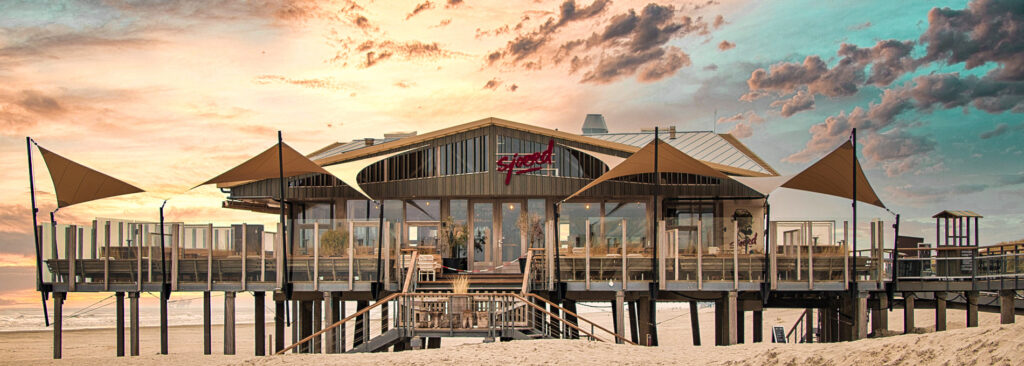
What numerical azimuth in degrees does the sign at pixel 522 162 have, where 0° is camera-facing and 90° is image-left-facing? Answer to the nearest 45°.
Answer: approximately 0°

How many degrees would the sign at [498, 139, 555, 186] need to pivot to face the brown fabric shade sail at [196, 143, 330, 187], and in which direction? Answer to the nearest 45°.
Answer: approximately 45° to its right

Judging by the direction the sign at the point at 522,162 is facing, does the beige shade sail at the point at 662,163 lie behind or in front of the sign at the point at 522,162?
in front

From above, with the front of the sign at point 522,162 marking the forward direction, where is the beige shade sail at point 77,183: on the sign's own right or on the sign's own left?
on the sign's own right
